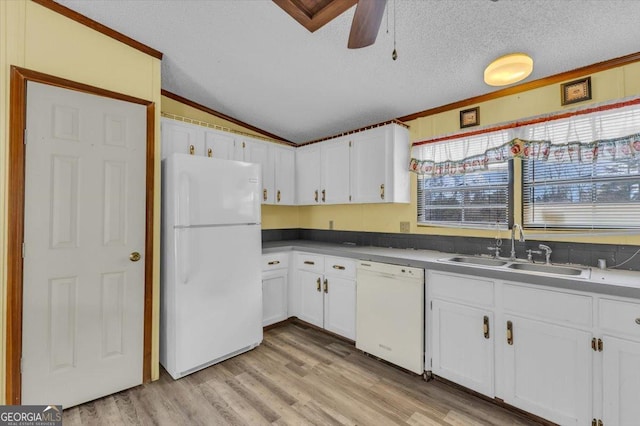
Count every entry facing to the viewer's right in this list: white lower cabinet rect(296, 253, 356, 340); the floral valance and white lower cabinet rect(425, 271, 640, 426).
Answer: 0

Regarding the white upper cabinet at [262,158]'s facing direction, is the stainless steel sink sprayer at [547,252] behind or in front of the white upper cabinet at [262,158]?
in front

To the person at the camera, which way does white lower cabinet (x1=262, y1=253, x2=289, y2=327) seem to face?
facing the viewer and to the right of the viewer

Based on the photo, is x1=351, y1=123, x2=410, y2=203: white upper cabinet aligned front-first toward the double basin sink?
no

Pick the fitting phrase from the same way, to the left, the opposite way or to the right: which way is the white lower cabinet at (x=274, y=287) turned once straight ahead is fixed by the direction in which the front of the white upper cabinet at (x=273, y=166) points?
the same way

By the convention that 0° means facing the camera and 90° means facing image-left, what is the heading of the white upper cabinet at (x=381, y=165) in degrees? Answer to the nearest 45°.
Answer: approximately 45°

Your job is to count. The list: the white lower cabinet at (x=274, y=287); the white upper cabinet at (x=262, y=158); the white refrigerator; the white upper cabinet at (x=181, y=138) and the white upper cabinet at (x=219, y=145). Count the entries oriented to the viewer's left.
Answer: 0

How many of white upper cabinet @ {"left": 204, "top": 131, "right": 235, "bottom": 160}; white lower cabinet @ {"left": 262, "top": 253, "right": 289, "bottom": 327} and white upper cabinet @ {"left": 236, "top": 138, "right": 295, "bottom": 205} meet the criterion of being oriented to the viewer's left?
0

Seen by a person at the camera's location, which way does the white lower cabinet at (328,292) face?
facing the viewer and to the left of the viewer

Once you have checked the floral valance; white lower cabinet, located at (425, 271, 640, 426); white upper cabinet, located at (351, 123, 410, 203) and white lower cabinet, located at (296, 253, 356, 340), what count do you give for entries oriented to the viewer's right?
0

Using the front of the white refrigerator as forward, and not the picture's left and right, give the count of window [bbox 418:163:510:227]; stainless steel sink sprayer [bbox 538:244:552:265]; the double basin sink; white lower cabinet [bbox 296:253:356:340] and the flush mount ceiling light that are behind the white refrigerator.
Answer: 0

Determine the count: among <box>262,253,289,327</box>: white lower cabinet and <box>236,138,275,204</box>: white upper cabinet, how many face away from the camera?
0
